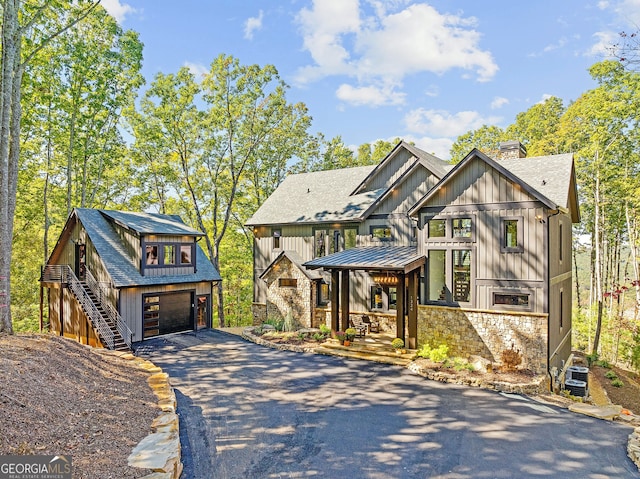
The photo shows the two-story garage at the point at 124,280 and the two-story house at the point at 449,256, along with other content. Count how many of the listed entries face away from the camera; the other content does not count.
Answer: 0

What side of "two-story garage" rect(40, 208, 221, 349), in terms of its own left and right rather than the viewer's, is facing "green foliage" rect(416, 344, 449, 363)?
front

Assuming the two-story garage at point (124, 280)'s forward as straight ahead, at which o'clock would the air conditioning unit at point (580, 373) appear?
The air conditioning unit is roughly at 12 o'clock from the two-story garage.

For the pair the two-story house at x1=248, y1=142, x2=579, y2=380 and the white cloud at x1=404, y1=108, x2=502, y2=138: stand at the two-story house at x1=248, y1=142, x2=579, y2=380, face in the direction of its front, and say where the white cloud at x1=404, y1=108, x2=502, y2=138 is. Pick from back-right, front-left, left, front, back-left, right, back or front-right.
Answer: back-right

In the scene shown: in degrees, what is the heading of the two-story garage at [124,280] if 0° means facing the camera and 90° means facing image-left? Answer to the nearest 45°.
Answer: approximately 315°

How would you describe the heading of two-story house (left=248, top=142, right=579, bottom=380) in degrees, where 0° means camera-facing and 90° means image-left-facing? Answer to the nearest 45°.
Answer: approximately 45°

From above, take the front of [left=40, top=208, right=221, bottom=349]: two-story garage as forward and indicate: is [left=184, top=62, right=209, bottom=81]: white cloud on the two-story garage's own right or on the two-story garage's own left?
on the two-story garage's own left
